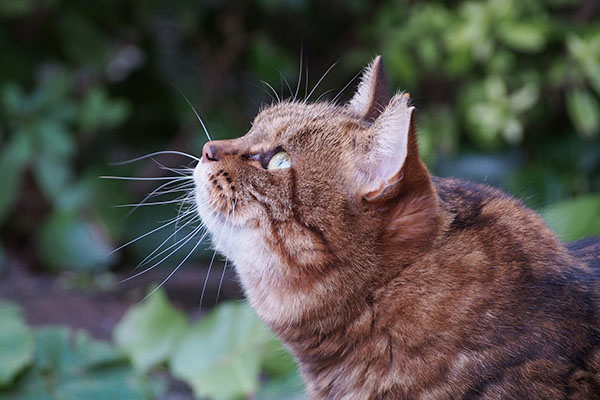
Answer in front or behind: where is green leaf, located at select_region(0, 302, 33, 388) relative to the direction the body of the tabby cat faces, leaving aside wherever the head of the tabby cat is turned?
in front

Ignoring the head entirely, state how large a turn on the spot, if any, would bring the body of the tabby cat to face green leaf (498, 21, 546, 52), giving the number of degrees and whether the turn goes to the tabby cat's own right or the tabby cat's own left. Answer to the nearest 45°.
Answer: approximately 135° to the tabby cat's own right

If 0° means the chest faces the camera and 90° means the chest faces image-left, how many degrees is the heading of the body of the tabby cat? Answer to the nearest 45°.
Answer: approximately 90°
